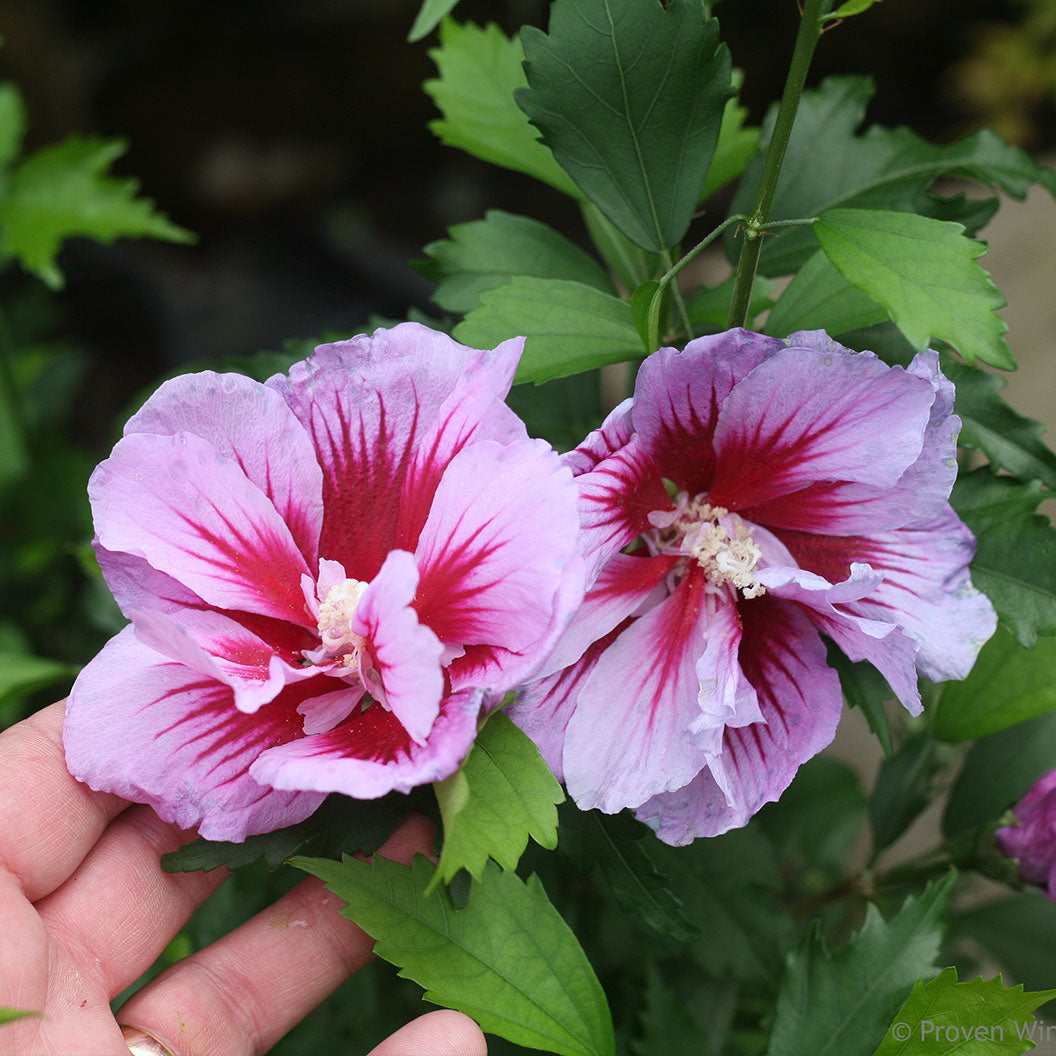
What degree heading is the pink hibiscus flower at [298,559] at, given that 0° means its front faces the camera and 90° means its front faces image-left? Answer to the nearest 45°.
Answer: approximately 0°

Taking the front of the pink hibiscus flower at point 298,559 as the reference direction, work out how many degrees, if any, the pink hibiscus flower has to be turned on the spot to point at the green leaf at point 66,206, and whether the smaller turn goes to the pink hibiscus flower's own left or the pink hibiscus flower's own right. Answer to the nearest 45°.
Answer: approximately 180°
